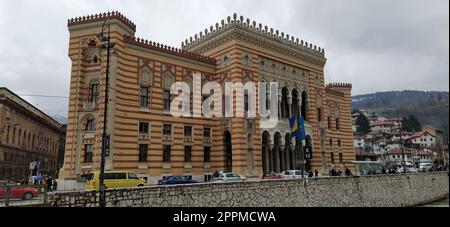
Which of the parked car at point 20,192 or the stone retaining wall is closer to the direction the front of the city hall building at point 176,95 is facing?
the stone retaining wall

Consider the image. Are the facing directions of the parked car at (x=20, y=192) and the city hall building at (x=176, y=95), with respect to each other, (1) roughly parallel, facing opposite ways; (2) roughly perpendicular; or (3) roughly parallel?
roughly perpendicular

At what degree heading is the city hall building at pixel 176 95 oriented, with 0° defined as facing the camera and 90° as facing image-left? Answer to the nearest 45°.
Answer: approximately 315°
